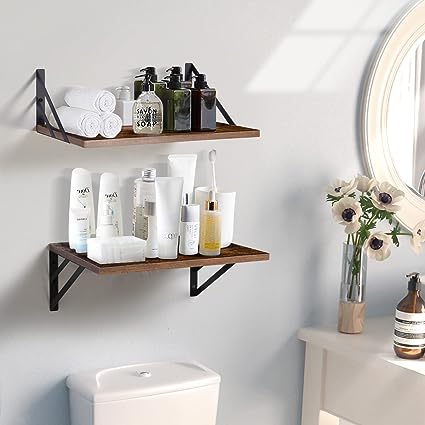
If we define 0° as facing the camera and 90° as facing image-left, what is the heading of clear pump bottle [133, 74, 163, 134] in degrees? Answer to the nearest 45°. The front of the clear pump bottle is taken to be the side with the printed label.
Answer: approximately 0°

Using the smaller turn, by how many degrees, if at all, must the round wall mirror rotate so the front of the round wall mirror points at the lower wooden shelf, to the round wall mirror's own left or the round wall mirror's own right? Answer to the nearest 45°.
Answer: approximately 90° to the round wall mirror's own right

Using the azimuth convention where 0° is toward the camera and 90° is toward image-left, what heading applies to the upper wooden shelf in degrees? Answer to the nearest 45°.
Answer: approximately 315°

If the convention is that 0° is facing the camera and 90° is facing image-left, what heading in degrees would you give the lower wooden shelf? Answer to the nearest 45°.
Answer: approximately 315°
